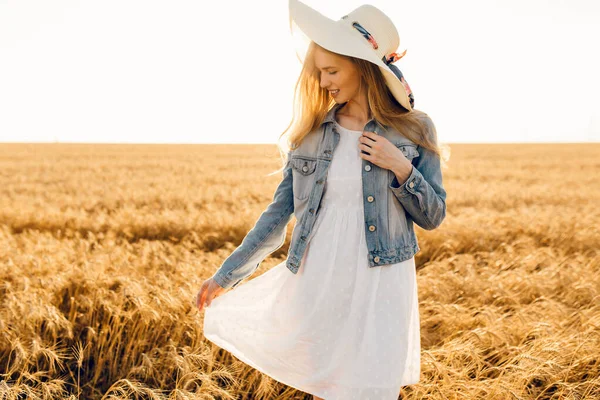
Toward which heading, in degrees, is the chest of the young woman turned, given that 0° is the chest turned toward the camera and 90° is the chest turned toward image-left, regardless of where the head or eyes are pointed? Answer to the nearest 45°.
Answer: approximately 0°
